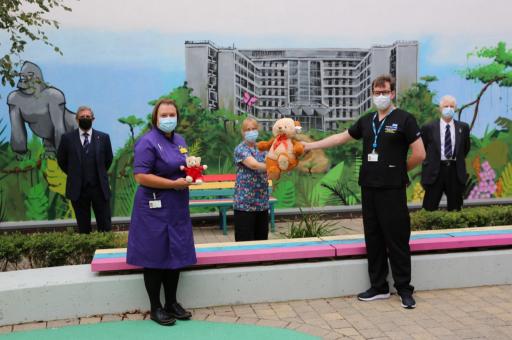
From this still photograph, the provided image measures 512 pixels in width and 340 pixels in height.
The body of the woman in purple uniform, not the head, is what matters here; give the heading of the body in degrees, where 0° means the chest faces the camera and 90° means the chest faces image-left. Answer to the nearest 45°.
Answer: approximately 315°

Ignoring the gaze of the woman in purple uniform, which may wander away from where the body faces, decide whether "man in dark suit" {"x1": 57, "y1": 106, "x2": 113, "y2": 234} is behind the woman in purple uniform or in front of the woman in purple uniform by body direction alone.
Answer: behind

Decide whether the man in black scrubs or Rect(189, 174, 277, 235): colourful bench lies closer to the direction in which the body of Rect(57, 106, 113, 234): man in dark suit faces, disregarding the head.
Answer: the man in black scrubs

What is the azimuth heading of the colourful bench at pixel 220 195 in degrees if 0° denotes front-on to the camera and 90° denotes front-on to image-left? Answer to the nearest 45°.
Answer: approximately 0°

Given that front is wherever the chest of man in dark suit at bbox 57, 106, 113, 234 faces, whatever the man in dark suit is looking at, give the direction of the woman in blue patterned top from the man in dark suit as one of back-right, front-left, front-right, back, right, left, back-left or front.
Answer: front-left

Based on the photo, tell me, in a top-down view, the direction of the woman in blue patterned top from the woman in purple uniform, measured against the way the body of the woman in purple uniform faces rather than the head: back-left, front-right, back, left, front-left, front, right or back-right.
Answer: left

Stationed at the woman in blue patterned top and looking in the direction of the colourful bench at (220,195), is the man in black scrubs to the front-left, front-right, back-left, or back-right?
back-right

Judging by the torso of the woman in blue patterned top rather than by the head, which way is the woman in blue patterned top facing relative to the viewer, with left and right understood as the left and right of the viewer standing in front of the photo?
facing the viewer and to the right of the viewer

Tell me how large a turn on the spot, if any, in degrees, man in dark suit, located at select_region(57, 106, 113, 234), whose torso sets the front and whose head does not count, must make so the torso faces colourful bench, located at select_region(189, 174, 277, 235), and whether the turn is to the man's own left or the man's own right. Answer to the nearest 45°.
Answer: approximately 135° to the man's own left

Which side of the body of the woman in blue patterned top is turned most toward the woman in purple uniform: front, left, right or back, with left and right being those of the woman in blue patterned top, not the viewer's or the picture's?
right
